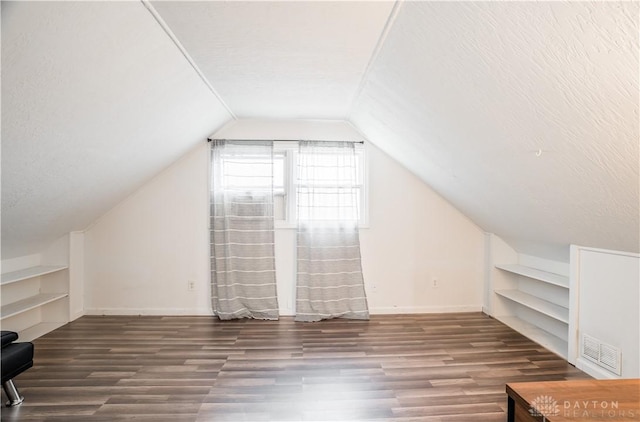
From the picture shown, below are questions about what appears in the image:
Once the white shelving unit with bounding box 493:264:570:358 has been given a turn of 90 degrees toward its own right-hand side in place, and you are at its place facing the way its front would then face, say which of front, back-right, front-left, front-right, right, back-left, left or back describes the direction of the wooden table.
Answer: back-left

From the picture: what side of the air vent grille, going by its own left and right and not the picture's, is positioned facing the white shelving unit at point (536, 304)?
right

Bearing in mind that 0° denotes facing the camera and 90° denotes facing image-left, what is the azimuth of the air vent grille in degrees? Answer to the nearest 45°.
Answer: approximately 45°

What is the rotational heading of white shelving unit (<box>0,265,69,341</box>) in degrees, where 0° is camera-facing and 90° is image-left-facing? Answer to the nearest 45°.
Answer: approximately 315°

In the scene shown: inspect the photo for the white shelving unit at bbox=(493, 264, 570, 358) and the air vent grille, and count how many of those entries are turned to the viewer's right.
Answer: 0

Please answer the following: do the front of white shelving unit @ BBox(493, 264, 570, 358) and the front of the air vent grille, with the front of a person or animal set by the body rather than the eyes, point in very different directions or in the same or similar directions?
same or similar directions

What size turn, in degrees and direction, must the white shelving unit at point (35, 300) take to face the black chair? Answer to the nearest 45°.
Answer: approximately 45° to its right

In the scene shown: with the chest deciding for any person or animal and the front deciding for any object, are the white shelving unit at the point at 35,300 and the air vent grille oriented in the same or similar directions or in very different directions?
very different directions

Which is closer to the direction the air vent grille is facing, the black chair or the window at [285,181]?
the black chair

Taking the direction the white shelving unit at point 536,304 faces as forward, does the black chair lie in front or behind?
in front

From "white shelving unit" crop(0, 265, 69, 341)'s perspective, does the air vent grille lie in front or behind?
in front

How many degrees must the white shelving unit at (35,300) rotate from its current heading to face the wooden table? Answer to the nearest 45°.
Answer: approximately 45° to its right

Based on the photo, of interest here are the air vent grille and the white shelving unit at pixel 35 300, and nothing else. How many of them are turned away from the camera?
0

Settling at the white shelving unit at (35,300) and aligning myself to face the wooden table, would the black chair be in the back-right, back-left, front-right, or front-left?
front-right

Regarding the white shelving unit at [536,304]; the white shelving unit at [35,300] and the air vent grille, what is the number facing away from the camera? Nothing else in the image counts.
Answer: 0

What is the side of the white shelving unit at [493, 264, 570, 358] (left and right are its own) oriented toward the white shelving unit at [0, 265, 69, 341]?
front
